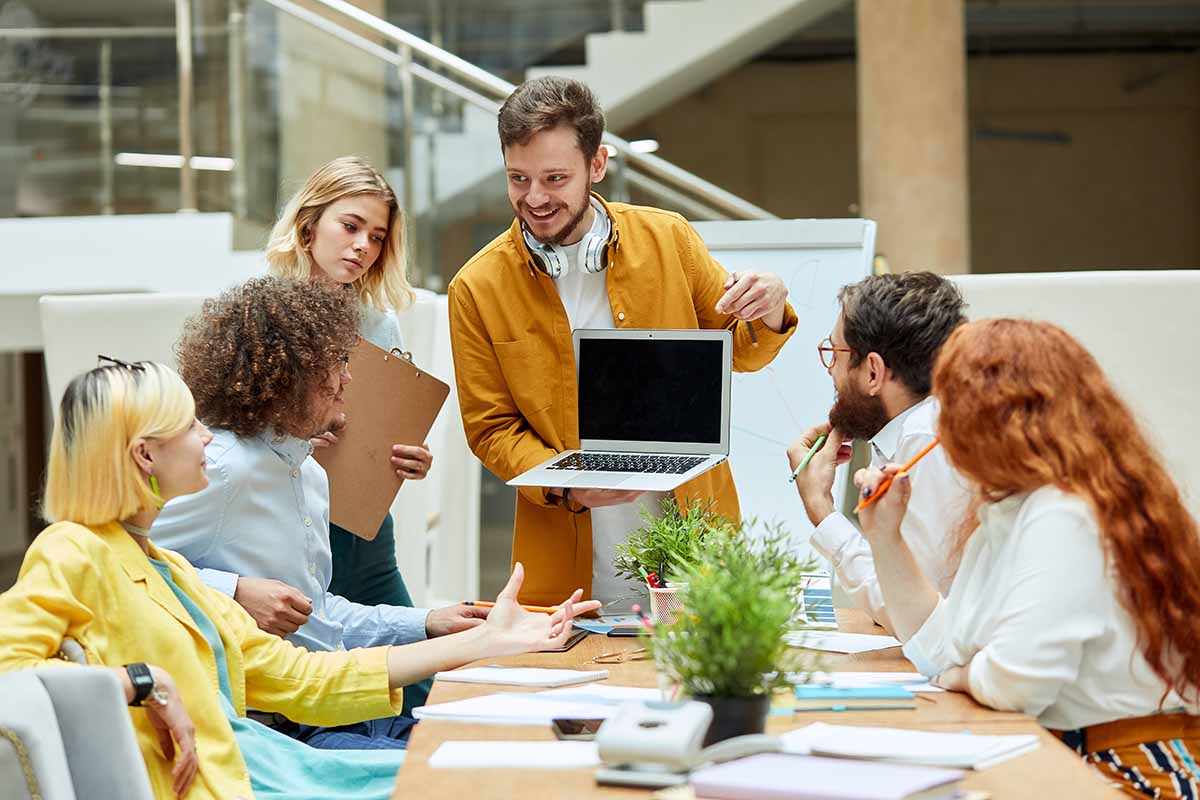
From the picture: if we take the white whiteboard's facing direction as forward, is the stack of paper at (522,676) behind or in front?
in front

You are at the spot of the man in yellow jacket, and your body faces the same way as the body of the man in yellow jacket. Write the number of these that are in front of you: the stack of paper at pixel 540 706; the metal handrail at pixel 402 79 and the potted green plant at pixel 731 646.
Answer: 2

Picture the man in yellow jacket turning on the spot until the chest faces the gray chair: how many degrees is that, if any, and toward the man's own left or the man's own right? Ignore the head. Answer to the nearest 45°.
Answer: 0° — they already face it

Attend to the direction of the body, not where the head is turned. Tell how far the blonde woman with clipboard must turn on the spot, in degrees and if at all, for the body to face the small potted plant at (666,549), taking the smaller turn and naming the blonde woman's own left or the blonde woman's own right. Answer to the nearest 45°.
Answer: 0° — they already face it

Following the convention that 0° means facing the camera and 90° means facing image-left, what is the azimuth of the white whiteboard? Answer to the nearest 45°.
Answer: approximately 0°

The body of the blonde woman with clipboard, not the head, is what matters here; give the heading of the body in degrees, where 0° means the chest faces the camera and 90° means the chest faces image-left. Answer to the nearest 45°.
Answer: approximately 315°

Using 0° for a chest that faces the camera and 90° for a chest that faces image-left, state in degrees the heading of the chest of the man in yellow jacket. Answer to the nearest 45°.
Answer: approximately 0°

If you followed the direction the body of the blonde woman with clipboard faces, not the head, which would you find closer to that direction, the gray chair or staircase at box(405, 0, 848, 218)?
the gray chair

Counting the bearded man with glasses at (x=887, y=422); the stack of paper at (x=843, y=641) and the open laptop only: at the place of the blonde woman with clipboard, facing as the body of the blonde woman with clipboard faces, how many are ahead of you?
3

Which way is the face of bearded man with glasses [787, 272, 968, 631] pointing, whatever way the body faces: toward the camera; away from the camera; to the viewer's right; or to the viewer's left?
to the viewer's left

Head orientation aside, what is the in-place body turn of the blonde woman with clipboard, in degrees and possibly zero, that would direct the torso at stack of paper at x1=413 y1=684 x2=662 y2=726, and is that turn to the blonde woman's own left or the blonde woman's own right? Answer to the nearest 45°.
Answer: approximately 45° to the blonde woman's own right

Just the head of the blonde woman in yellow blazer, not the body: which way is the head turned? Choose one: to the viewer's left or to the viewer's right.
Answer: to the viewer's right

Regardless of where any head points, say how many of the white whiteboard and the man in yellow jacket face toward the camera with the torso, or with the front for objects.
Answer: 2

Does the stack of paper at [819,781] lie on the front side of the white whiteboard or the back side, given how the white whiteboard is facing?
on the front side

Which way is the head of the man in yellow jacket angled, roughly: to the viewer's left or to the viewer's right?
to the viewer's left

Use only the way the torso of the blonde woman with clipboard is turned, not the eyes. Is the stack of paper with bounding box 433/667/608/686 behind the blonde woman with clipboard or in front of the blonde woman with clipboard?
in front

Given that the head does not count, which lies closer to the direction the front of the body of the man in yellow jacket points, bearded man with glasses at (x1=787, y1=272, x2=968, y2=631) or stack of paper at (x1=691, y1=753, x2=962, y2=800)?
the stack of paper

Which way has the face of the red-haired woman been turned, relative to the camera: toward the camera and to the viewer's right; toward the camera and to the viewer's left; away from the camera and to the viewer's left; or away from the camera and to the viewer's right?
away from the camera and to the viewer's left
